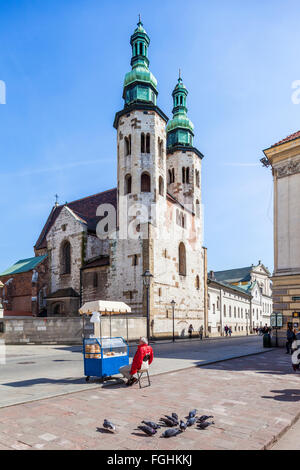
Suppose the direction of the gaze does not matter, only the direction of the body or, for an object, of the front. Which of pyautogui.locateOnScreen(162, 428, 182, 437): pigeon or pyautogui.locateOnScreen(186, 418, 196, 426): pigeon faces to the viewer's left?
pyautogui.locateOnScreen(162, 428, 182, 437): pigeon

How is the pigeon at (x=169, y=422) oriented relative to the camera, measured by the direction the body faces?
to the viewer's right

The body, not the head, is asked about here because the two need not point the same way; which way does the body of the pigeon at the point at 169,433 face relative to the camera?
to the viewer's left

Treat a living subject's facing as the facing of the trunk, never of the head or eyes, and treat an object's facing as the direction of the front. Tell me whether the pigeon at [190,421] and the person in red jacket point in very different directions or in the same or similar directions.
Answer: very different directions

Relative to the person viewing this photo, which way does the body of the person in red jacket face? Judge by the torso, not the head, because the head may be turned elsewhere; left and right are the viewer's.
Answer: facing to the left of the viewer

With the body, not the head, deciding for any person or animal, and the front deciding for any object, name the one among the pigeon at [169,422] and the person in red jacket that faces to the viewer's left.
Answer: the person in red jacket

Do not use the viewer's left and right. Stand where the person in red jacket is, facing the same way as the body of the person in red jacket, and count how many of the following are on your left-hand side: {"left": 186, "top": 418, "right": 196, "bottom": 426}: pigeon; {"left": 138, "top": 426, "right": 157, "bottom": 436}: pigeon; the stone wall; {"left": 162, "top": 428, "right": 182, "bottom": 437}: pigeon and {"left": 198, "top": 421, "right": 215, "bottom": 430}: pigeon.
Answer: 4

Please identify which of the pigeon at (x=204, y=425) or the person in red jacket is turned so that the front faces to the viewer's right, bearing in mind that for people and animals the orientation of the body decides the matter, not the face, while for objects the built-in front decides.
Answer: the pigeon
